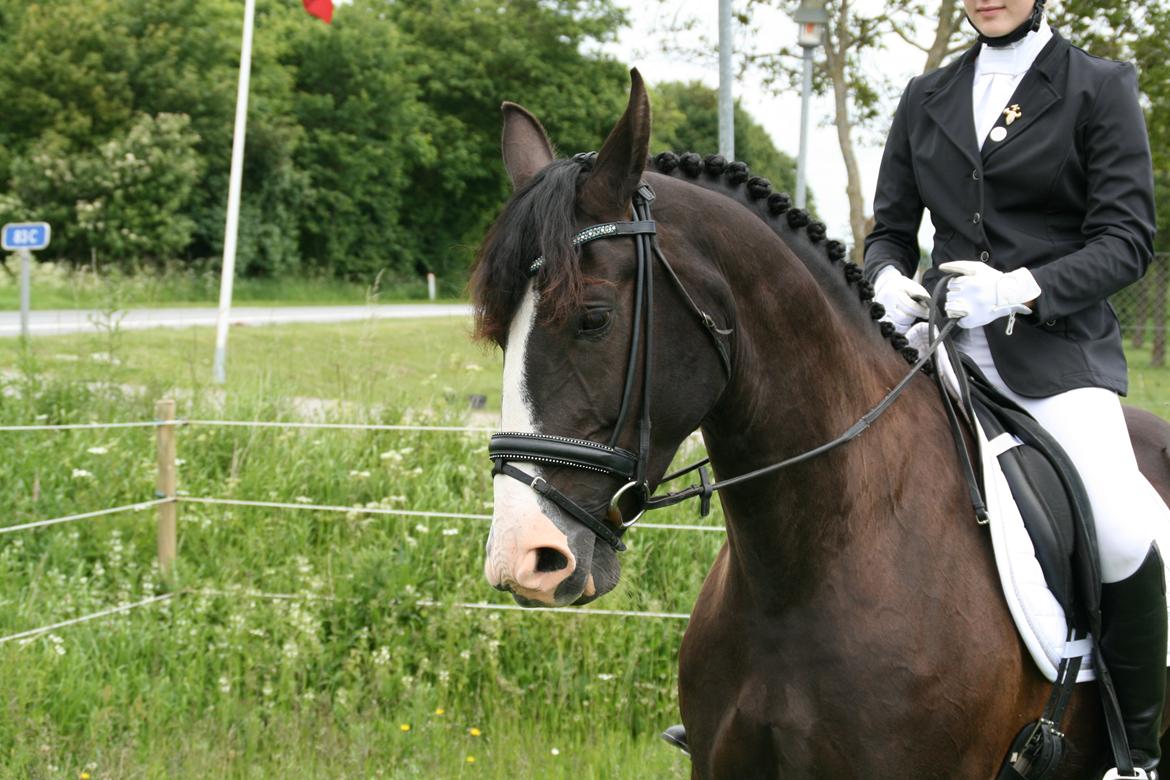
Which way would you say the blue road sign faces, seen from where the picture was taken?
facing the viewer

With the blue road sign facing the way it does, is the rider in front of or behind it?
in front

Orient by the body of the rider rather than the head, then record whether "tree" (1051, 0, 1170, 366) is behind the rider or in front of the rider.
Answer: behind

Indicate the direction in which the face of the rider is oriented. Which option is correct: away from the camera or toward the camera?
toward the camera

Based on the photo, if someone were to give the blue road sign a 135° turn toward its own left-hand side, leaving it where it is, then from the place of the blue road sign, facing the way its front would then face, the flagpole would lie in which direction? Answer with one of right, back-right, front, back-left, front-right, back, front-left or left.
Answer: front

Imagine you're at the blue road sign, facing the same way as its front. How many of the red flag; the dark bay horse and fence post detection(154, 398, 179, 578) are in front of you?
2

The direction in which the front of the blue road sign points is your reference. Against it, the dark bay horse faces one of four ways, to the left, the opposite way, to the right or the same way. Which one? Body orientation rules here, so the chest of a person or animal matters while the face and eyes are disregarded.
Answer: to the right

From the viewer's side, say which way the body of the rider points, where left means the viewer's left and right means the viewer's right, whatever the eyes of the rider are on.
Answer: facing the viewer and to the left of the viewer

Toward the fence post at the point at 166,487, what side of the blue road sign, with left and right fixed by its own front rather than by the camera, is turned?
front

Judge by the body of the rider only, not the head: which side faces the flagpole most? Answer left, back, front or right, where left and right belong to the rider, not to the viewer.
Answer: right

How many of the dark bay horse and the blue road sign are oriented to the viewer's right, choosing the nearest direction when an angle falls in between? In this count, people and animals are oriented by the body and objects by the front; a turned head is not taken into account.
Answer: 0

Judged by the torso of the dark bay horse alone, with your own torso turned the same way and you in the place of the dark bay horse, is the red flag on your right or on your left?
on your right

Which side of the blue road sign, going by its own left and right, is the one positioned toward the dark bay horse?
front
